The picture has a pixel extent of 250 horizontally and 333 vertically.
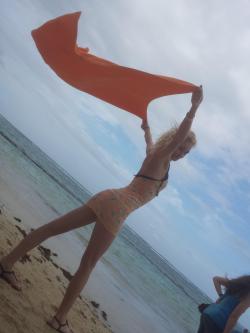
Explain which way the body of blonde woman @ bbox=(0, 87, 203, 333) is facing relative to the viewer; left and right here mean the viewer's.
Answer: facing away from the viewer and to the right of the viewer

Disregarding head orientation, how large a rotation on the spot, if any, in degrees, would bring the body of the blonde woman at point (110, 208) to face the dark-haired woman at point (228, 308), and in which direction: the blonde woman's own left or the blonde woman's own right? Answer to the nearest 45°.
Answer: approximately 45° to the blonde woman's own right
